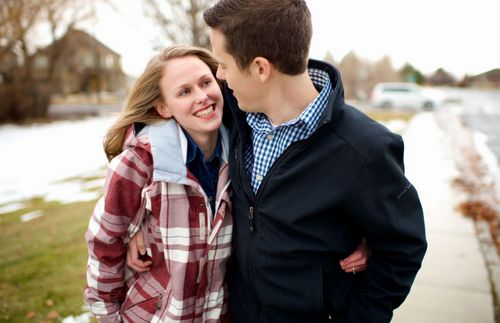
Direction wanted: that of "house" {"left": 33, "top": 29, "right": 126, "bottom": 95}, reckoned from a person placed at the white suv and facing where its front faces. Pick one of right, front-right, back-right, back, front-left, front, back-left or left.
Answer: back

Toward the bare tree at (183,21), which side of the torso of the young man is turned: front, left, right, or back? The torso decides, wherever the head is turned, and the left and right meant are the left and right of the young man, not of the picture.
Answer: right

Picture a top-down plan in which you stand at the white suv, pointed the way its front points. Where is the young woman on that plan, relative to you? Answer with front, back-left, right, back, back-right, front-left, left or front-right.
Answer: right

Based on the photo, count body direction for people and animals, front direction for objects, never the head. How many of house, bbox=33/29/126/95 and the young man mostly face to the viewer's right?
0

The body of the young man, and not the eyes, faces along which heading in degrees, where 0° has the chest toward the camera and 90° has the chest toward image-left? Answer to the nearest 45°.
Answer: approximately 45°

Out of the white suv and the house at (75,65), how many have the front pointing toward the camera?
1

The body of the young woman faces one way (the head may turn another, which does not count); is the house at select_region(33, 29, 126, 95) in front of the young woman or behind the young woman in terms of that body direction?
behind

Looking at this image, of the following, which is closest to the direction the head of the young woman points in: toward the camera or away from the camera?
toward the camera

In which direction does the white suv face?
to the viewer's right

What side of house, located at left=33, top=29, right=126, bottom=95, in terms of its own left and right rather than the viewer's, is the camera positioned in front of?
front

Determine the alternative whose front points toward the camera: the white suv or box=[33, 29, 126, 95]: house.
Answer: the house

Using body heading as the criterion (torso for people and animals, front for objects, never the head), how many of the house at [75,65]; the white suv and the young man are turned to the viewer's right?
1

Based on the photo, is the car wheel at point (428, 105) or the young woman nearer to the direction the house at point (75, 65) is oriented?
the young woman

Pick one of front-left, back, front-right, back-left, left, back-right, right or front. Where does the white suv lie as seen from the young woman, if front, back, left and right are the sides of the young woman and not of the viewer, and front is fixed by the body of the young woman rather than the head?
left

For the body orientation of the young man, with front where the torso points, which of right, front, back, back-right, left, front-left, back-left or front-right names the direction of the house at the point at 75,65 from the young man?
right

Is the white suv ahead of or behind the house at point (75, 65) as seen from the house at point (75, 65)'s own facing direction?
ahead

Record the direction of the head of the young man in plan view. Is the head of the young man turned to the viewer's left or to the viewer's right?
to the viewer's left
